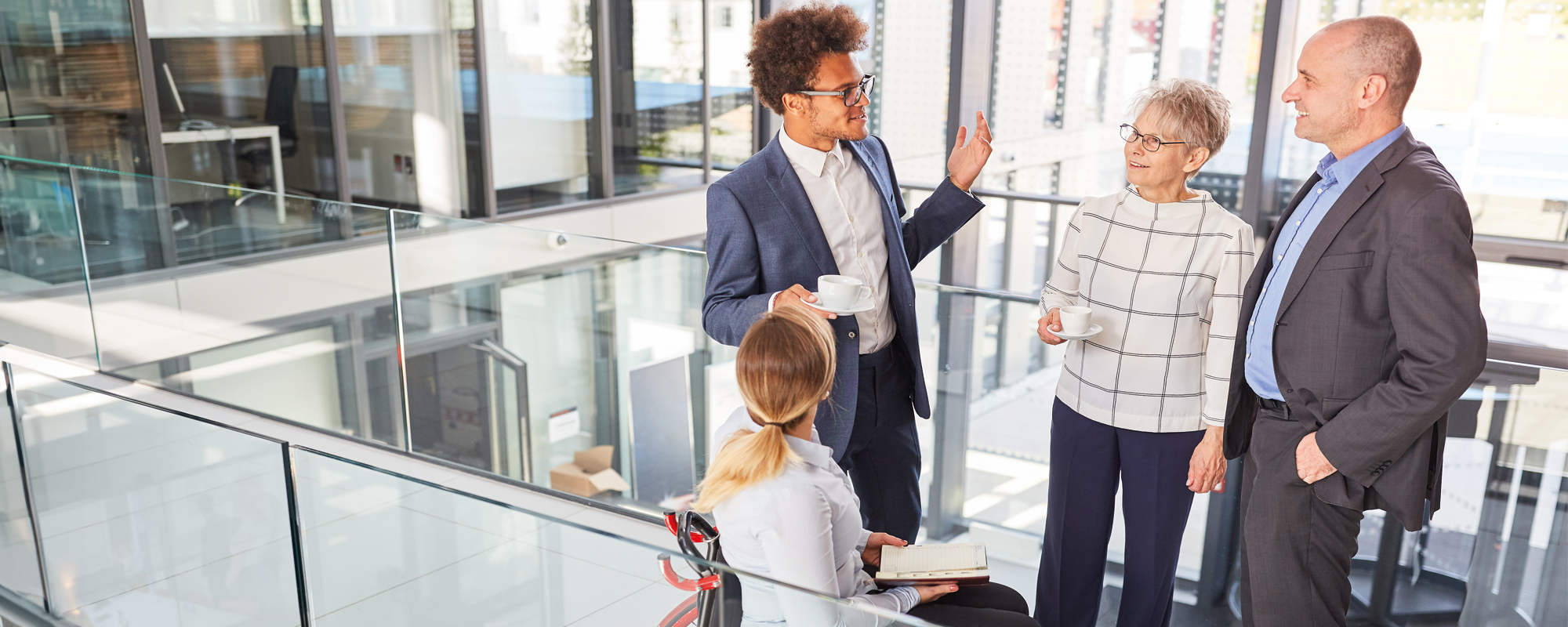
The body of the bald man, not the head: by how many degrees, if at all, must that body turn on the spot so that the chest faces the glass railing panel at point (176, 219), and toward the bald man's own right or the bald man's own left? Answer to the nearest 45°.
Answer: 0° — they already face it

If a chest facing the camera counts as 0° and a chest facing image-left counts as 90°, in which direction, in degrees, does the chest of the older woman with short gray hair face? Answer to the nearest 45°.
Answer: approximately 45°

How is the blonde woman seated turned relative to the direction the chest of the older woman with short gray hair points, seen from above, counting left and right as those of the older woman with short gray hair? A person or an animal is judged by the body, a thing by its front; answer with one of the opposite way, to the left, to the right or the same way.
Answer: the opposite way

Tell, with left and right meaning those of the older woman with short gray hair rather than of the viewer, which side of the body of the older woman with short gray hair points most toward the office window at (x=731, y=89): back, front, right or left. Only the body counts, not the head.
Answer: right

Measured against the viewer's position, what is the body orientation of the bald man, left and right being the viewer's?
facing to the left of the viewer

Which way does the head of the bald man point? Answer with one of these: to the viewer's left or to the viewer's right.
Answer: to the viewer's left

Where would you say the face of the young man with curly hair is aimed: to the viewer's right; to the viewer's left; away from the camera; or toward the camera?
to the viewer's right

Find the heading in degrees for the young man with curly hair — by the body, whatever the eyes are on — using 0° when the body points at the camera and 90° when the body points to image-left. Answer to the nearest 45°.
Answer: approximately 315°

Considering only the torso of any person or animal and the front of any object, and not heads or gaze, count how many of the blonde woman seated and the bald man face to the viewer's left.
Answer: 1

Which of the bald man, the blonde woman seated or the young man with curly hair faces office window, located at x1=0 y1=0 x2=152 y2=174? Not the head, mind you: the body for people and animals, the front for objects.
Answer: the bald man

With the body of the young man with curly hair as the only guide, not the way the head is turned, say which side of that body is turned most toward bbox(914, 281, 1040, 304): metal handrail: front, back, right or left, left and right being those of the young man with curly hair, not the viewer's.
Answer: left

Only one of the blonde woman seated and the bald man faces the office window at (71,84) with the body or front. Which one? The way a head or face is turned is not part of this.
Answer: the bald man

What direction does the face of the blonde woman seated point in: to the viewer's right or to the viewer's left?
to the viewer's right
